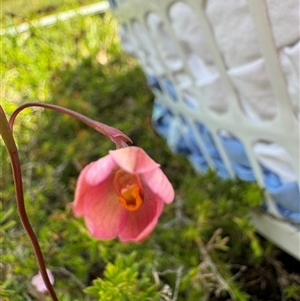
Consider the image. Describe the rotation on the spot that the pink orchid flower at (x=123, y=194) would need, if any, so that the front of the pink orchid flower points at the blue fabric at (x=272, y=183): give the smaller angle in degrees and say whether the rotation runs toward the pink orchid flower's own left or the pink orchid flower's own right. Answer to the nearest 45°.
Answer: approximately 135° to the pink orchid flower's own left

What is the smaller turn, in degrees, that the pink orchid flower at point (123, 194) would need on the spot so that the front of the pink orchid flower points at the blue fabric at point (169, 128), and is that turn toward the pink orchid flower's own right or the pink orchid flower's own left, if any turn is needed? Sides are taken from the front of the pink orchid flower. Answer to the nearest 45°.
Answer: approximately 180°

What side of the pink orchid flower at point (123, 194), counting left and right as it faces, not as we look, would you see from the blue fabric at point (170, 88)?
back

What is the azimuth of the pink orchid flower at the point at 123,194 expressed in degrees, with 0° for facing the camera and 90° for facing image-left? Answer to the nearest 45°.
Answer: approximately 0°

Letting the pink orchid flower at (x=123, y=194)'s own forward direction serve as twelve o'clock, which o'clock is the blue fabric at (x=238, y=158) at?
The blue fabric is roughly at 7 o'clock from the pink orchid flower.

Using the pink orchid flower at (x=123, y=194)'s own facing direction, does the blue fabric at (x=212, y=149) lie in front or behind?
behind
